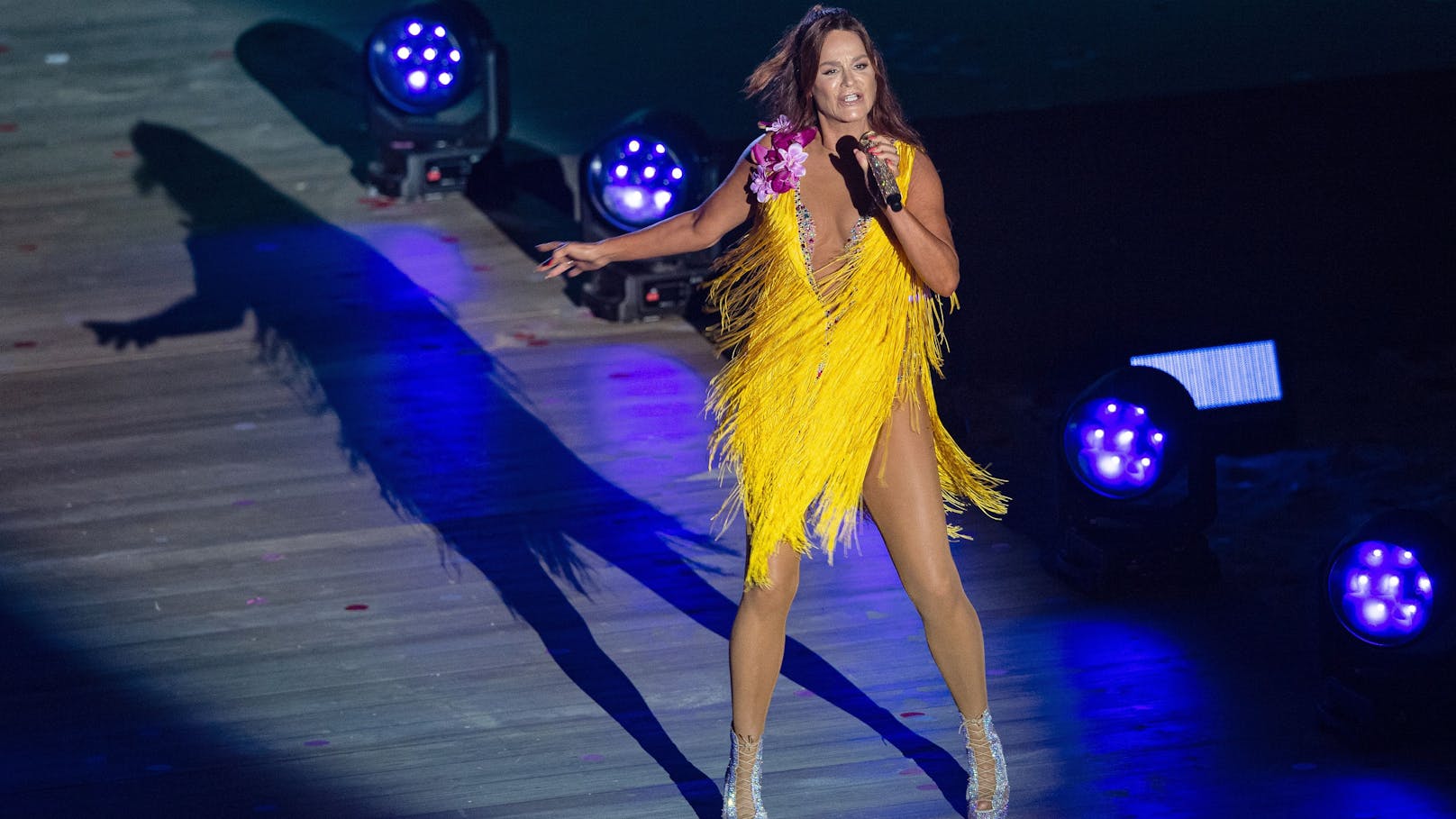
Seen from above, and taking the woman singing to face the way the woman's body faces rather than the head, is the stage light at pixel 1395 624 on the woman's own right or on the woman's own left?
on the woman's own left

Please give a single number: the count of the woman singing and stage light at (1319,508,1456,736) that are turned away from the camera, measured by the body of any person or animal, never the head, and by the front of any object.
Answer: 0

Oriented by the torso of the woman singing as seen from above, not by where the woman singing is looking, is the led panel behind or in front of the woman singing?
behind

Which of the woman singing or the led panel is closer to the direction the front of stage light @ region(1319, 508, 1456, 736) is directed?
the woman singing

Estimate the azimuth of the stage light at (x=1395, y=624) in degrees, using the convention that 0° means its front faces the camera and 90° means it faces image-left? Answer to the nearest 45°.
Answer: approximately 45°

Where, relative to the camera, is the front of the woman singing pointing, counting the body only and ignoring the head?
toward the camera

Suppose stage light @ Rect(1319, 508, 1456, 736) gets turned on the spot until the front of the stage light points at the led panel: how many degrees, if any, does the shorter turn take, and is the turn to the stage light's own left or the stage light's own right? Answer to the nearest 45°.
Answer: approximately 135° to the stage light's own right
